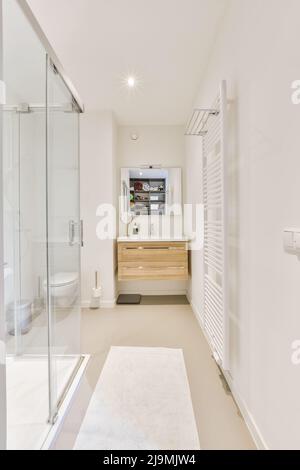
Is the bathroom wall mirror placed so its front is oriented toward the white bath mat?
yes

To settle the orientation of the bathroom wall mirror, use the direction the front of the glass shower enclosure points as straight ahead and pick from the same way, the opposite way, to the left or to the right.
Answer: to the right

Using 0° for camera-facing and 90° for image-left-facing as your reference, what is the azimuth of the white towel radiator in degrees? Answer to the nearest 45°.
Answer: approximately 90°

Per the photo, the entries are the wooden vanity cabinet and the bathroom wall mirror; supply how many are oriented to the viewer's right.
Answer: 0

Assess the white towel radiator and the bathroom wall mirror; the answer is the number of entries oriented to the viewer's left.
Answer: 1

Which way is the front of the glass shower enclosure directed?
to the viewer's right

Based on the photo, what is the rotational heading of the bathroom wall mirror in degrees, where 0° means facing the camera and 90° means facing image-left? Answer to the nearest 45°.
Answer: approximately 0°
